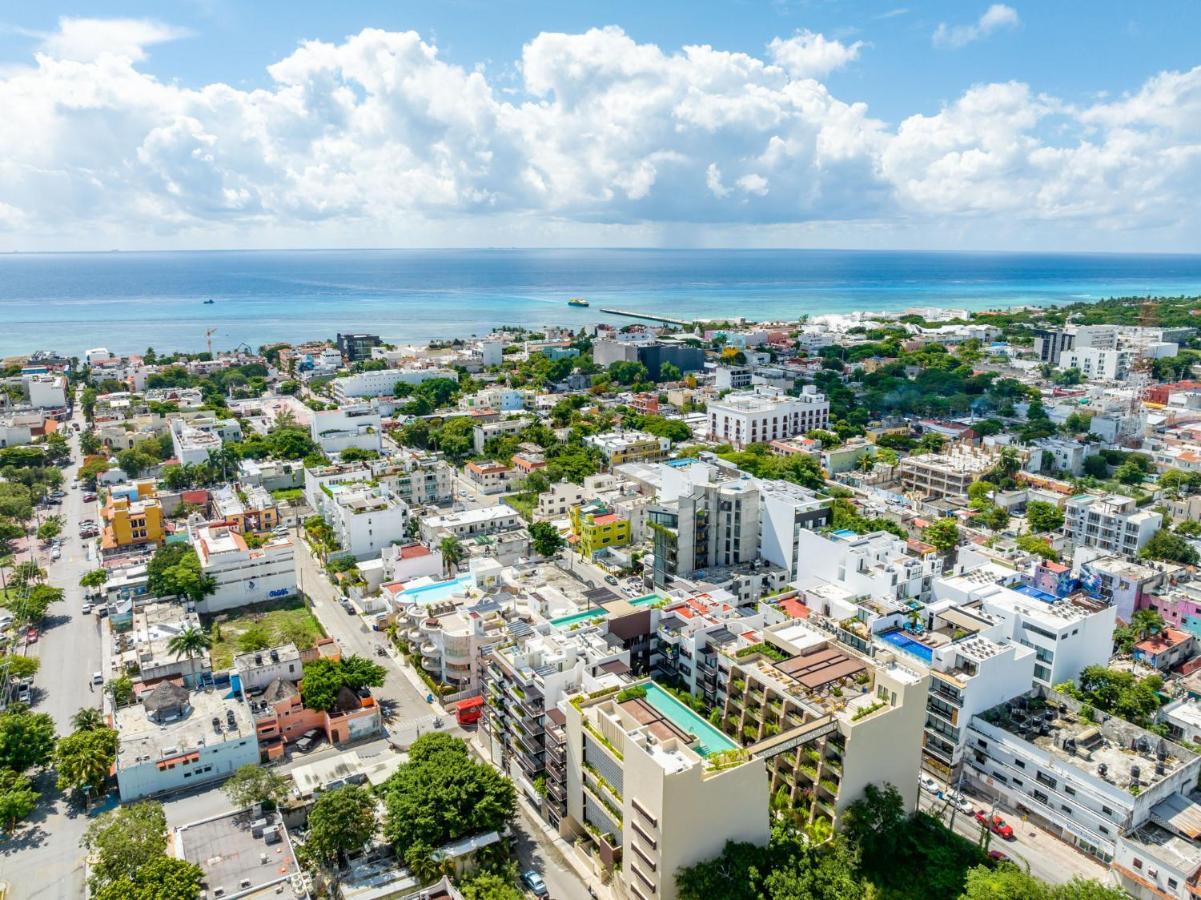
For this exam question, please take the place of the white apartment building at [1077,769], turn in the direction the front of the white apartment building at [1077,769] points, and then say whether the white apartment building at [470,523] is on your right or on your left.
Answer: on your right

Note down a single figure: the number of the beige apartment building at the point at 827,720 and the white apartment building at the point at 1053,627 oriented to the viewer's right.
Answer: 0

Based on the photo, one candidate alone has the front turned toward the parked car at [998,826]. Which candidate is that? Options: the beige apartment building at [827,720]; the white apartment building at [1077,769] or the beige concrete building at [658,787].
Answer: the white apartment building at [1077,769]

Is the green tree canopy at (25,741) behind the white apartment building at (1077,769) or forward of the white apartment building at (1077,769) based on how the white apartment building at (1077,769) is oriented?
forward

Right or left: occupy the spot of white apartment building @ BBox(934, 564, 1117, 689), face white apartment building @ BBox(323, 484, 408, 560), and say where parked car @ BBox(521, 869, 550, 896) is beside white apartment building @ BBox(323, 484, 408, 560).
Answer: left

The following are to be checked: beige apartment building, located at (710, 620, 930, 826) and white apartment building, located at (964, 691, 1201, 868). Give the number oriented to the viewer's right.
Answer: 0

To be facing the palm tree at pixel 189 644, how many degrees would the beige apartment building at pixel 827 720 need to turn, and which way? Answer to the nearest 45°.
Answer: approximately 45° to its right

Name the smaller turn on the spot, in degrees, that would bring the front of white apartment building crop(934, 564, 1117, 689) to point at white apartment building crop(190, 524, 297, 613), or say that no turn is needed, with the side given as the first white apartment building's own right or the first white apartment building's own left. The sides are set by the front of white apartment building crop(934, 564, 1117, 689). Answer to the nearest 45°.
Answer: approximately 45° to the first white apartment building's own right

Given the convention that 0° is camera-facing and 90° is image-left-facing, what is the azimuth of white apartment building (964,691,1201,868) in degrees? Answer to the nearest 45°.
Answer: approximately 45°
